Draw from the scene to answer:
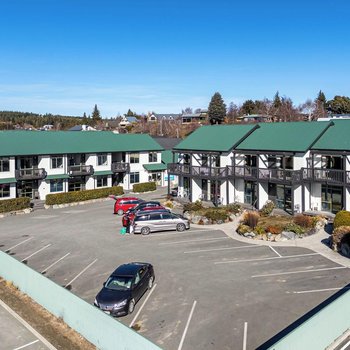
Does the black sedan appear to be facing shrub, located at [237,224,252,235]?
no

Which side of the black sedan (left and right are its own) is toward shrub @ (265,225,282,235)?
back

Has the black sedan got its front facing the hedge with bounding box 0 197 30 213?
no

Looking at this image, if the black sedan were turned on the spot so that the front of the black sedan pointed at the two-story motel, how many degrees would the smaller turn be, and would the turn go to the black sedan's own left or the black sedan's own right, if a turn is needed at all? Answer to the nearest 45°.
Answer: approximately 180°

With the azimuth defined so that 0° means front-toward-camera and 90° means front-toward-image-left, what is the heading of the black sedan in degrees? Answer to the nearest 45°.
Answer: approximately 45°

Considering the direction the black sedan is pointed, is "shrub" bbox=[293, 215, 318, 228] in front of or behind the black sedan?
behind

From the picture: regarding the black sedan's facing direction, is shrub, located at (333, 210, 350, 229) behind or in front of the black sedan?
behind

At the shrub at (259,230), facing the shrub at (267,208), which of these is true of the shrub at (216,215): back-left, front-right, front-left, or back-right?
front-left
